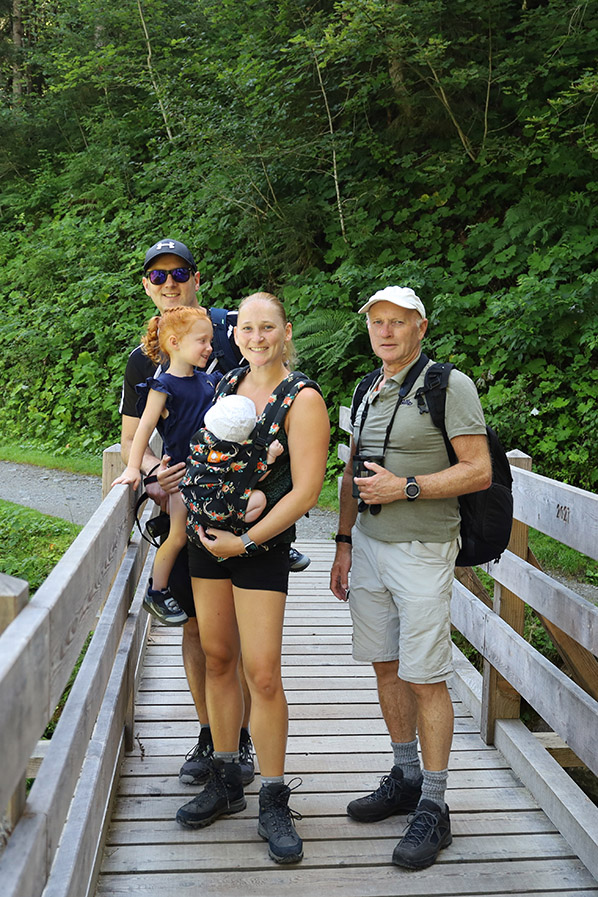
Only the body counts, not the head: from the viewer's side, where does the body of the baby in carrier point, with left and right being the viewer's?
facing away from the viewer and to the right of the viewer

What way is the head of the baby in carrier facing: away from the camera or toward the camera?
away from the camera

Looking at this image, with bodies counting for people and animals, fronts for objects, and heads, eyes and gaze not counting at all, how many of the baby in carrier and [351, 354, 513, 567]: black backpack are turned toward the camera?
0

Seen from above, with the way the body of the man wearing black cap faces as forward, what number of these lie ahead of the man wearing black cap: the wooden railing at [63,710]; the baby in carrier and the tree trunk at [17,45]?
2

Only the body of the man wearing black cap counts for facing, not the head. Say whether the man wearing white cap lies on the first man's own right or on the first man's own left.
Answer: on the first man's own left

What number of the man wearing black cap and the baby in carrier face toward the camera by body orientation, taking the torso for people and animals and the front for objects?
1

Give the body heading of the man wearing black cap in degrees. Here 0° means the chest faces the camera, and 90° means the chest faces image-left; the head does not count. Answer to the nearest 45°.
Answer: approximately 0°

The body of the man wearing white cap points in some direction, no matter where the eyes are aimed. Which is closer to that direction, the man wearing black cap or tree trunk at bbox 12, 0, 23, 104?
the man wearing black cap

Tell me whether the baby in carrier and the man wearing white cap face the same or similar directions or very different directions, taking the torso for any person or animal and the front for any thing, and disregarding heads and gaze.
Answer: very different directions

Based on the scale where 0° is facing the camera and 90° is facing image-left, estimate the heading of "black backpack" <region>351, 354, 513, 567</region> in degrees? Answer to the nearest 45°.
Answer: approximately 225°

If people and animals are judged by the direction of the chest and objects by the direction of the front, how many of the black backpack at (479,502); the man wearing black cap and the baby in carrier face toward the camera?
1

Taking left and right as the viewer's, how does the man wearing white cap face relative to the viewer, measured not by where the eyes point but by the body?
facing the viewer and to the left of the viewer

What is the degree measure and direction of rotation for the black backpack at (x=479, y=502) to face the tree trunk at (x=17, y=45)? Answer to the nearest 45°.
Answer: approximately 90° to its left
